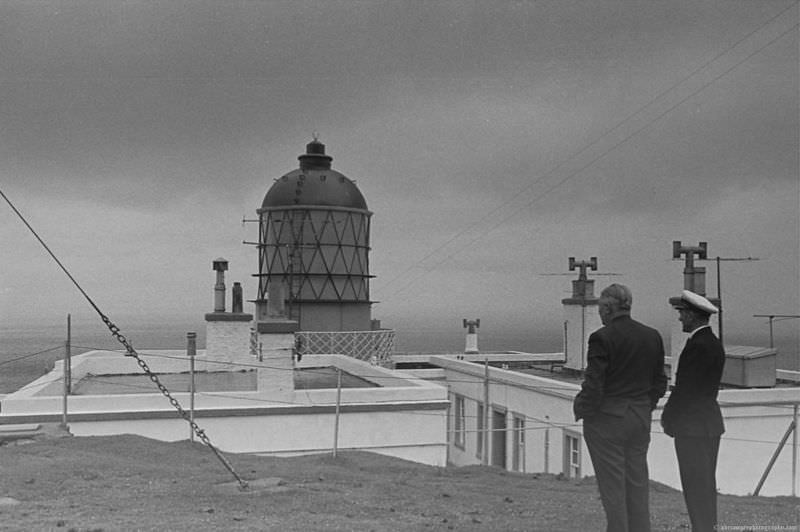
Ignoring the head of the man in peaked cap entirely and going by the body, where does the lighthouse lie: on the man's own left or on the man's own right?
on the man's own right

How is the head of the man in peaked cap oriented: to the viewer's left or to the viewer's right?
to the viewer's left

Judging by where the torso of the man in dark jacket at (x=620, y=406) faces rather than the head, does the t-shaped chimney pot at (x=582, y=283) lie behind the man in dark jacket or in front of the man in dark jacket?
in front

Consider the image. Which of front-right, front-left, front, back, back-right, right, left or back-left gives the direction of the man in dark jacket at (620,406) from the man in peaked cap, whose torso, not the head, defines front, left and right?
front-left

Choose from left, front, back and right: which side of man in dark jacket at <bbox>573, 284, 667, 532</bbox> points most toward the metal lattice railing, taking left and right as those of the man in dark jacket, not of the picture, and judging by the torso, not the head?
front

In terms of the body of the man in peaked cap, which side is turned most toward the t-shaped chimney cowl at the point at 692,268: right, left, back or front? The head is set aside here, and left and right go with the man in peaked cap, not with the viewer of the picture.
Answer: right

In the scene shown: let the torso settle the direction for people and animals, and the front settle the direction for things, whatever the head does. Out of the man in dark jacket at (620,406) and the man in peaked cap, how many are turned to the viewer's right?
0

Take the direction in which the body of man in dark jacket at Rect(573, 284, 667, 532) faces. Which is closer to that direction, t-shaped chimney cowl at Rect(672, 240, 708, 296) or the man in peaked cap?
the t-shaped chimney cowl

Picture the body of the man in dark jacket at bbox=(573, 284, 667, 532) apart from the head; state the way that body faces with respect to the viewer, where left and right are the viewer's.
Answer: facing away from the viewer and to the left of the viewer

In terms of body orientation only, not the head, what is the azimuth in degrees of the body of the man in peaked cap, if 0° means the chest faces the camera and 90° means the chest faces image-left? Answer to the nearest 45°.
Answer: approximately 90°

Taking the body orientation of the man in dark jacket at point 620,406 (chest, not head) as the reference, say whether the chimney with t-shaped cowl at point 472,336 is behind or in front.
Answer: in front
